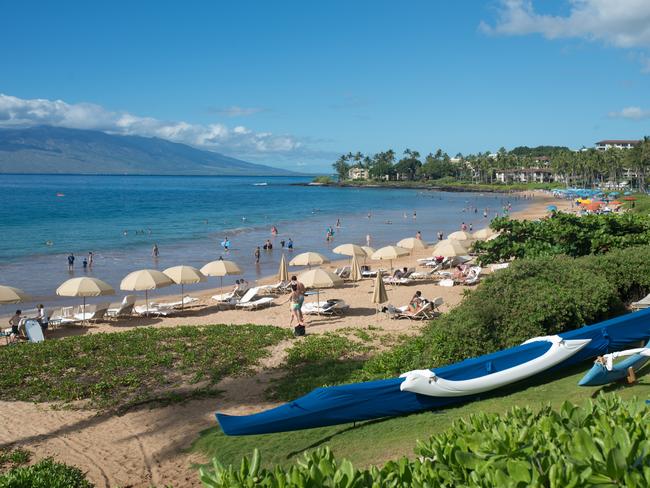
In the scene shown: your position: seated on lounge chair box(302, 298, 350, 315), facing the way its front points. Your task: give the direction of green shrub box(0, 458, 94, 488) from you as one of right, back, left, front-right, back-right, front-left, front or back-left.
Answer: left

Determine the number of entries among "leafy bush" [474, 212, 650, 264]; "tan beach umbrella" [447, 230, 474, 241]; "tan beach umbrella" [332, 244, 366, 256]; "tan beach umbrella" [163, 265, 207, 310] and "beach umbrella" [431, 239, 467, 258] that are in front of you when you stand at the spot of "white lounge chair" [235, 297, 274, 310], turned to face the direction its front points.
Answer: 1

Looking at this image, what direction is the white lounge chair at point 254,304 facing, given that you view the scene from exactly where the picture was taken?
facing to the left of the viewer

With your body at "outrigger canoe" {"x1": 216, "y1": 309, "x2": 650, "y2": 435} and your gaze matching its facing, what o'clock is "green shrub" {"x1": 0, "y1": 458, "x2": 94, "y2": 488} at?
The green shrub is roughly at 12 o'clock from the outrigger canoe.

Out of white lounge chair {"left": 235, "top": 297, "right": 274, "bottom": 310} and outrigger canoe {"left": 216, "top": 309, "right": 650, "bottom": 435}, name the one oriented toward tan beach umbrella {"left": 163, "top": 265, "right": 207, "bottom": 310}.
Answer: the white lounge chair

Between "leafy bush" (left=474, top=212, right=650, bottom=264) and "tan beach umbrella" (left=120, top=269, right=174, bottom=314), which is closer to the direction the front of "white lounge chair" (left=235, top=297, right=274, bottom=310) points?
the tan beach umbrella

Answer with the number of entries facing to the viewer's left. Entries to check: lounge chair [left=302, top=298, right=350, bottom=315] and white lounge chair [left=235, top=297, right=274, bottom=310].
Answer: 2

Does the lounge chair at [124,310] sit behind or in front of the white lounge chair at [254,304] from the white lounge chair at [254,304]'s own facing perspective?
in front

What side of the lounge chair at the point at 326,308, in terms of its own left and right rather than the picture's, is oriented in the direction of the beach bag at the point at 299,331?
left

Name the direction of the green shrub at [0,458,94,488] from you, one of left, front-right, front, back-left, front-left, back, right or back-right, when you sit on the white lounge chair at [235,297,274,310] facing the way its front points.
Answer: left

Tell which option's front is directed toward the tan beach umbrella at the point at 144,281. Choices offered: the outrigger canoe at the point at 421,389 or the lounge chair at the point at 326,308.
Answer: the lounge chair

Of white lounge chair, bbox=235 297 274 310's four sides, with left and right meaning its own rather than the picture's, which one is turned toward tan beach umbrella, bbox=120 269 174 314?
front

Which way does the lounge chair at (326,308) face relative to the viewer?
to the viewer's left

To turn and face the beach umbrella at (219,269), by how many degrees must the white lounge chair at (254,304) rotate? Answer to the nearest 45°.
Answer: approximately 45° to its right

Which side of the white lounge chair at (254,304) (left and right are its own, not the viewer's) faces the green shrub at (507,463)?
left

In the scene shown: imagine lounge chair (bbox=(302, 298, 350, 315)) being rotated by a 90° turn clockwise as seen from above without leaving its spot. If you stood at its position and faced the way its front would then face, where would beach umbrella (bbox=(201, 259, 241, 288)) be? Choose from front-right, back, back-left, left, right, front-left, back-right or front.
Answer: front-left
